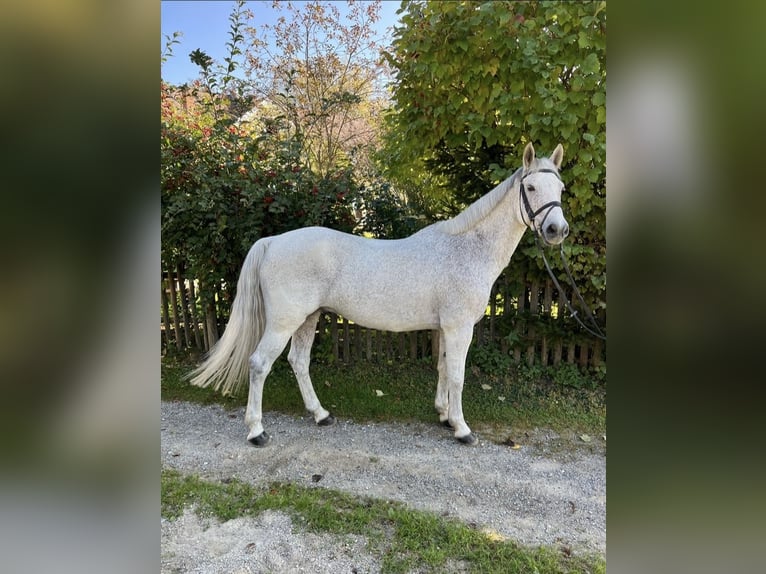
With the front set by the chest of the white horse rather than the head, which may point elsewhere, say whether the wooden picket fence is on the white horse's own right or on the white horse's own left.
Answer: on the white horse's own left

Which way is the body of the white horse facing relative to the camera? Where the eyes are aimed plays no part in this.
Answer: to the viewer's right

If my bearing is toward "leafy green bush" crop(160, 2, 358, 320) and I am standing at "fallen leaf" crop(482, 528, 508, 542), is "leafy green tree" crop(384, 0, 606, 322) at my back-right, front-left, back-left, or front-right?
front-right

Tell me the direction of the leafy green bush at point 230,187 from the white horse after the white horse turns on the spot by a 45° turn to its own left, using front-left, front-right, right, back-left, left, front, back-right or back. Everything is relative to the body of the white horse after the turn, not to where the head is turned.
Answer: left
